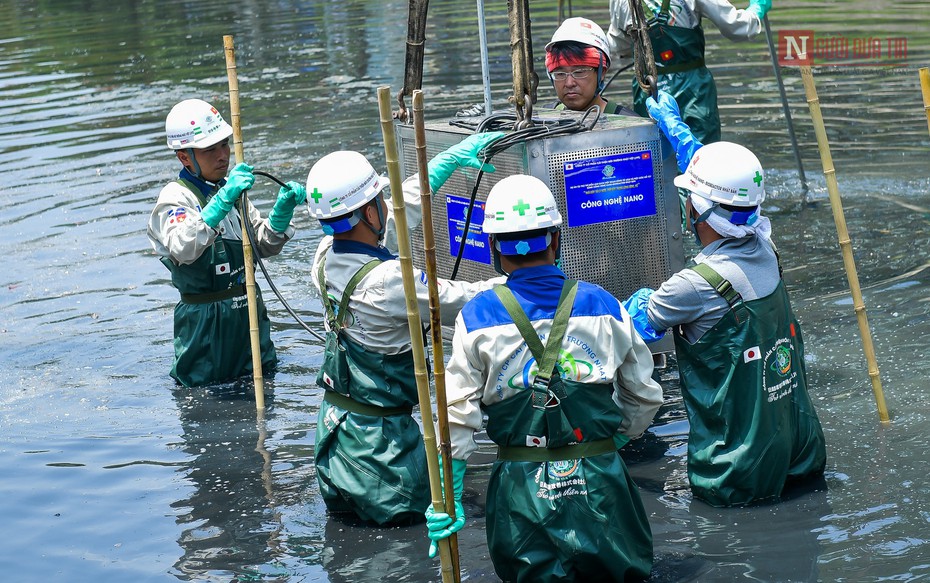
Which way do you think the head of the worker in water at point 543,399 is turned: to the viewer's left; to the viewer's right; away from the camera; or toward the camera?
away from the camera

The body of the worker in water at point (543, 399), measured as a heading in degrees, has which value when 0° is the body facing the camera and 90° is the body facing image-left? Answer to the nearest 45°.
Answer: approximately 180°

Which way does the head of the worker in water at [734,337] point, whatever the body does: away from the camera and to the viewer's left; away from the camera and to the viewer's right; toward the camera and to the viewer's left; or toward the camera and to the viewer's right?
away from the camera and to the viewer's left

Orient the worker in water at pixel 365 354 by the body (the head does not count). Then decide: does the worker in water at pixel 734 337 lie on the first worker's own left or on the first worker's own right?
on the first worker's own right

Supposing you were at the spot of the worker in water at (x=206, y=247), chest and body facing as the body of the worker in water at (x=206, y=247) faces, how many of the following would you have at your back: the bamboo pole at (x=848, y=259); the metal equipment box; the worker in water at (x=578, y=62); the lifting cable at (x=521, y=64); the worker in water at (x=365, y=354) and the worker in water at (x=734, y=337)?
0

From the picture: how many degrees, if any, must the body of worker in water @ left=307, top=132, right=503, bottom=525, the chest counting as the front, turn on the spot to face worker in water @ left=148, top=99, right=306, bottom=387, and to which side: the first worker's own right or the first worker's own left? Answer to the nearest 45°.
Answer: approximately 90° to the first worker's own left

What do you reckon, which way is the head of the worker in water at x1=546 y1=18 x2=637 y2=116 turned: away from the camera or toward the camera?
toward the camera

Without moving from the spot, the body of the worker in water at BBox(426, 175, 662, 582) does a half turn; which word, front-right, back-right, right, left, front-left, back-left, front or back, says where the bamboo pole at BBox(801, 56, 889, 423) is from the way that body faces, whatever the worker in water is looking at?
back-left

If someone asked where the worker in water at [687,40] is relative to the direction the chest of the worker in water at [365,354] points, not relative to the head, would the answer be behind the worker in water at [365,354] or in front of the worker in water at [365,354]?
in front

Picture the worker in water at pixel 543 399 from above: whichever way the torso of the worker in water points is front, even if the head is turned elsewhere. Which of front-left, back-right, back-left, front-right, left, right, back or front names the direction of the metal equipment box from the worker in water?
front

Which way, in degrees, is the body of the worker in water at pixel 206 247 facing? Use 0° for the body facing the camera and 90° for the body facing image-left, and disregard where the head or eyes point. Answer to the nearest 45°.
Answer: approximately 315°

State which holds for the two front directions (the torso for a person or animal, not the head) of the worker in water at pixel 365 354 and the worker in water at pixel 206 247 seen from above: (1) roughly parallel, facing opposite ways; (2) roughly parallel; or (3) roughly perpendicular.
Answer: roughly perpendicular

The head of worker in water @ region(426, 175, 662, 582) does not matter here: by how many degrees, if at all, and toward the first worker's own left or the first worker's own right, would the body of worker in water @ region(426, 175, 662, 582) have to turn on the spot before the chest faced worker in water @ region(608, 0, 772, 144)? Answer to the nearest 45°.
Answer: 0° — they already face them

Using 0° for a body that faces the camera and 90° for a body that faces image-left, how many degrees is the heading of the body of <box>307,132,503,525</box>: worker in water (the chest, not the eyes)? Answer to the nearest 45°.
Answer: approximately 225°

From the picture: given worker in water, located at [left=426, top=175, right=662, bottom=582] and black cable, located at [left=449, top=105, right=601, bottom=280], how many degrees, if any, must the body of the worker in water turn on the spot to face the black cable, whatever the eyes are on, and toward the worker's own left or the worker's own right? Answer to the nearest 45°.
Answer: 0° — they already face it

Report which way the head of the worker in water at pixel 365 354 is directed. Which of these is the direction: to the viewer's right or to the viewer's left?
to the viewer's right

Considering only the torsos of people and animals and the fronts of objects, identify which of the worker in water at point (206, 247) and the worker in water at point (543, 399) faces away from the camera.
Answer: the worker in water at point (543, 399)

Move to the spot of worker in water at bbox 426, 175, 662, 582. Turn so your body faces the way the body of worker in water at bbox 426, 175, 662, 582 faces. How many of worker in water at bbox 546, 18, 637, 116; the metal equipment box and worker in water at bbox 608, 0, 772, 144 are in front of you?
3

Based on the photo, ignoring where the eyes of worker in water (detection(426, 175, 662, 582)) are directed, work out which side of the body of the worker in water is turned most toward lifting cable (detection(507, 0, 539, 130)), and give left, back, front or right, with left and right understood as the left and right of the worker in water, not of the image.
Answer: front

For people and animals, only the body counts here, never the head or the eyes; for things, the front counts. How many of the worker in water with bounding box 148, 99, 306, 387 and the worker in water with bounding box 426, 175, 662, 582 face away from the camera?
1

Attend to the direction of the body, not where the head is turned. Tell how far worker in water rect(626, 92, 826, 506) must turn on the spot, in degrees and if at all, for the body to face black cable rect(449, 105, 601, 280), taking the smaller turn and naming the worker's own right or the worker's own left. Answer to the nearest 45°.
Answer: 0° — they already face it

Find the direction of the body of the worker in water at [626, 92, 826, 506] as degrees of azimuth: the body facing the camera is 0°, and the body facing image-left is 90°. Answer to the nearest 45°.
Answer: approximately 135°

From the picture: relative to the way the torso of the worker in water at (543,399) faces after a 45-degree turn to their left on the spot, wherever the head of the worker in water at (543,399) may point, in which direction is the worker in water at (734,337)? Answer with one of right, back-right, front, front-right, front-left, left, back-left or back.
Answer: right
